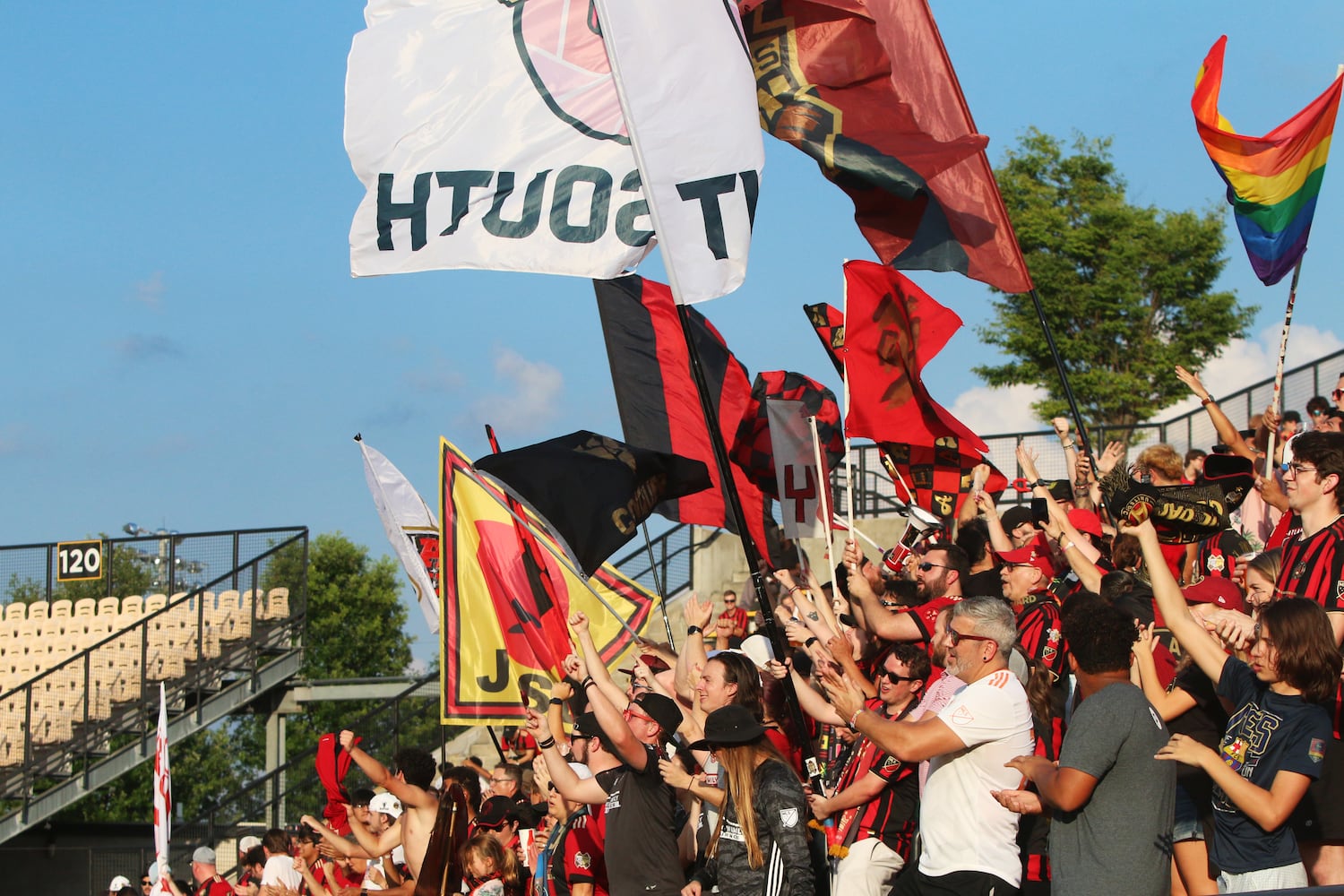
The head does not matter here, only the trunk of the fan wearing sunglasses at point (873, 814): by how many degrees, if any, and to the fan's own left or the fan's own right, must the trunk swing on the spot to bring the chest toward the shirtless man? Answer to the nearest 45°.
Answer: approximately 90° to the fan's own right

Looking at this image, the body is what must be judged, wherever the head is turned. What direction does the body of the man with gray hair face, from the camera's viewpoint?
to the viewer's left

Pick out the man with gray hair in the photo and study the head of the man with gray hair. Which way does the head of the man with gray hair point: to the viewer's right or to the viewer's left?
to the viewer's left

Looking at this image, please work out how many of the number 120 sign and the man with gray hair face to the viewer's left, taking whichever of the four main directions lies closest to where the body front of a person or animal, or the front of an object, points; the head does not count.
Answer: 1

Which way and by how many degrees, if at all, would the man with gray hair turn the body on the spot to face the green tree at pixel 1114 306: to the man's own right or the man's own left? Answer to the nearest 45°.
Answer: approximately 90° to the man's own right

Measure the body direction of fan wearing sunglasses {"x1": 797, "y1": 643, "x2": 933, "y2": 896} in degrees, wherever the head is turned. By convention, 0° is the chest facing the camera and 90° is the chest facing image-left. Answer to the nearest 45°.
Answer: approximately 45°
